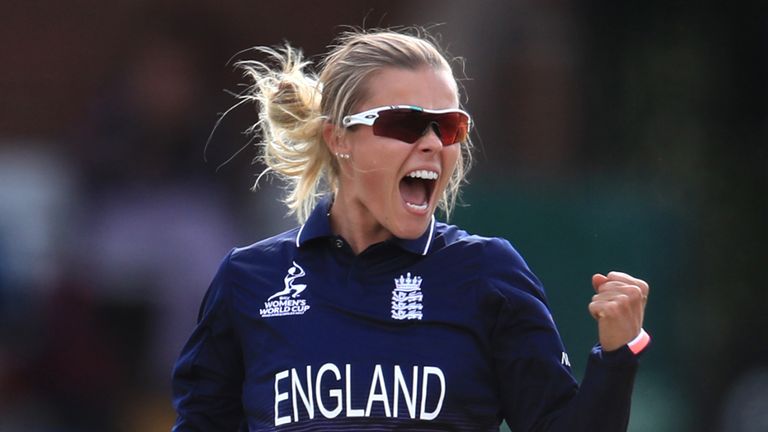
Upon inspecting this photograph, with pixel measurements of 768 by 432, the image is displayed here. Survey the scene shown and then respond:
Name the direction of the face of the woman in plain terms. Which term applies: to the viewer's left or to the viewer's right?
to the viewer's right

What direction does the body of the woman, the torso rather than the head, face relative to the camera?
toward the camera
